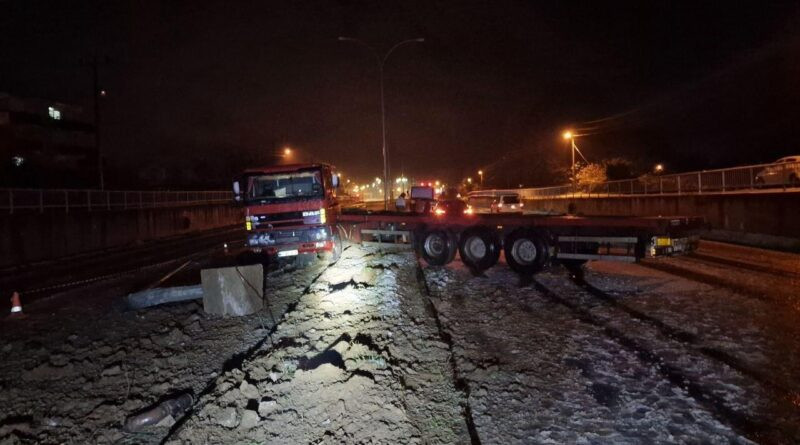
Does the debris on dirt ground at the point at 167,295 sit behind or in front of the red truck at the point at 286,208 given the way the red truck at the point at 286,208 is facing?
in front

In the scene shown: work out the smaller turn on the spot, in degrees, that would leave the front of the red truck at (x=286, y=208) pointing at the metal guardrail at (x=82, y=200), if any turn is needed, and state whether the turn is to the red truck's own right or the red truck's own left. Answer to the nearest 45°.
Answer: approximately 135° to the red truck's own right

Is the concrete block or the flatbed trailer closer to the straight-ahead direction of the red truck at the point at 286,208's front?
the concrete block

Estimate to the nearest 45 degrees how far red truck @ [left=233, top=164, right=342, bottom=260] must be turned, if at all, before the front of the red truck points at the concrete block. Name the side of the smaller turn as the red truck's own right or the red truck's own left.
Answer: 0° — it already faces it

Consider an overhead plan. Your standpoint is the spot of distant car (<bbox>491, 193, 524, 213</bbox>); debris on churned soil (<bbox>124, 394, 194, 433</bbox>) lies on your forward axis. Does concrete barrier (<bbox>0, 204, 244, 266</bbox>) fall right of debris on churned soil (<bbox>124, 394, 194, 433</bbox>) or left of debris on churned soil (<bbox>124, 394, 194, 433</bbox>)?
right

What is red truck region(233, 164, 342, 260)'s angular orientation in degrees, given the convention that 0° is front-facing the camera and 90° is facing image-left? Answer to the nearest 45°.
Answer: approximately 0°

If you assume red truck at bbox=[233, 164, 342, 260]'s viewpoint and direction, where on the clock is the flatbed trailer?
The flatbed trailer is roughly at 10 o'clock from the red truck.

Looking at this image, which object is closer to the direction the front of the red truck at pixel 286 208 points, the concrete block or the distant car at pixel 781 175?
the concrete block

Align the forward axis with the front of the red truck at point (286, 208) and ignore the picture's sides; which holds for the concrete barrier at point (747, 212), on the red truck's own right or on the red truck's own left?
on the red truck's own left

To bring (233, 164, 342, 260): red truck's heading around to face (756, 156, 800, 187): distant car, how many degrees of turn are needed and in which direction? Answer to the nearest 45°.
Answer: approximately 90° to its left

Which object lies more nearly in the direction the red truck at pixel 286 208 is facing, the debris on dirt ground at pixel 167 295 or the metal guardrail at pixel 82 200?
the debris on dirt ground

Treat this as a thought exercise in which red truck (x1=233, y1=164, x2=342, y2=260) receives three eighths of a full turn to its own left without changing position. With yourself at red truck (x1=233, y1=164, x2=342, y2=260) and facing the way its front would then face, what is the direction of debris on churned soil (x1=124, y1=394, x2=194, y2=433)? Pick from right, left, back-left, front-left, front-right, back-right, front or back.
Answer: back-right
